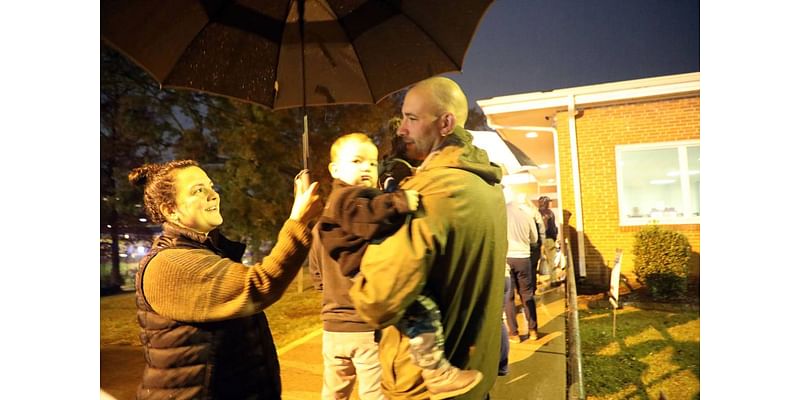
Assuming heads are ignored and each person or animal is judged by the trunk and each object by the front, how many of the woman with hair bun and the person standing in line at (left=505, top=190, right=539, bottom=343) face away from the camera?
1

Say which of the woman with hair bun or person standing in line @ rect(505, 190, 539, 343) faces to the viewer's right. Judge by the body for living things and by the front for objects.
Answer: the woman with hair bun

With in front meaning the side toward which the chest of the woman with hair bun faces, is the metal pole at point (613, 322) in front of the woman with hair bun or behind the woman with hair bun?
in front

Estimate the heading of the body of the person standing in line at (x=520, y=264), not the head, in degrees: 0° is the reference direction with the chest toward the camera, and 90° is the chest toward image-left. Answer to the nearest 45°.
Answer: approximately 180°

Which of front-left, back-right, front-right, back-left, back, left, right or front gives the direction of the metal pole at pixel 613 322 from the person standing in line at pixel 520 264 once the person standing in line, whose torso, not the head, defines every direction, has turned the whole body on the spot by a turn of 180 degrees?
back-left

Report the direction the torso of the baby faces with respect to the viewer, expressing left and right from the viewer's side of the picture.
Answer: facing to the right of the viewer

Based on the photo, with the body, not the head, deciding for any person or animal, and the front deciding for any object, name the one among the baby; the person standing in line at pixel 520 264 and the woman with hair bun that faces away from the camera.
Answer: the person standing in line

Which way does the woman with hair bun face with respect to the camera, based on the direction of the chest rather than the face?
to the viewer's right

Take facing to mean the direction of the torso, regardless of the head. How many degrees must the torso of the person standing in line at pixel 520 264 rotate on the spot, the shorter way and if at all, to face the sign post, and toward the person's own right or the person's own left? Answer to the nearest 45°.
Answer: approximately 45° to the person's own right

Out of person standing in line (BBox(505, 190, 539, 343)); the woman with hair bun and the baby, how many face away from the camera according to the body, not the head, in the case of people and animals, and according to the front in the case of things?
1

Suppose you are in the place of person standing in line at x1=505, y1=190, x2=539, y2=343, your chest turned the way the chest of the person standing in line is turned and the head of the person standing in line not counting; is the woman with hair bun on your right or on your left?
on your left

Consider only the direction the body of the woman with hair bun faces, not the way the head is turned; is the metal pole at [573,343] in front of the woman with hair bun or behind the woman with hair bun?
in front
